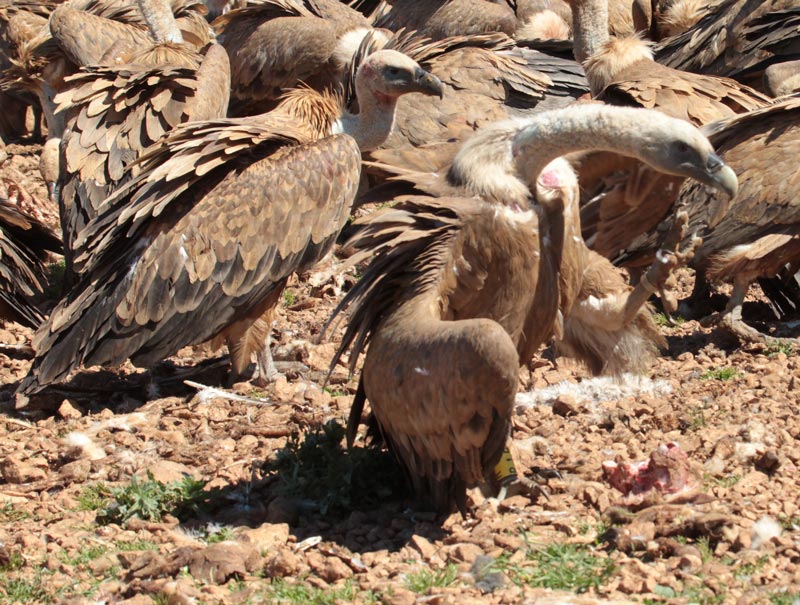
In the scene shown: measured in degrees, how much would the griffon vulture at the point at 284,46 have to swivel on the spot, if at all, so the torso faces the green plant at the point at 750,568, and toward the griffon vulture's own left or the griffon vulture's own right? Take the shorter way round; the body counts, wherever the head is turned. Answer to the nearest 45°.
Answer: approximately 90° to the griffon vulture's own right

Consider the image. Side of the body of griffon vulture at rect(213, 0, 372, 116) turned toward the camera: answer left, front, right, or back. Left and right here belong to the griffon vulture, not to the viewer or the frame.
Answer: right

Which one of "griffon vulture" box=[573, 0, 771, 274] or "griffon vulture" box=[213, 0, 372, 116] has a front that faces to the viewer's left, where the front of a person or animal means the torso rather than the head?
"griffon vulture" box=[573, 0, 771, 274]

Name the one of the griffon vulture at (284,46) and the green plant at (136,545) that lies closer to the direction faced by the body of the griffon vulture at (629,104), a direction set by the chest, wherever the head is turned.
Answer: the griffon vulture

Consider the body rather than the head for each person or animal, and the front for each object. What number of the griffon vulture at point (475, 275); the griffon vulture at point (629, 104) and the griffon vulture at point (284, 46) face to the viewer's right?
2

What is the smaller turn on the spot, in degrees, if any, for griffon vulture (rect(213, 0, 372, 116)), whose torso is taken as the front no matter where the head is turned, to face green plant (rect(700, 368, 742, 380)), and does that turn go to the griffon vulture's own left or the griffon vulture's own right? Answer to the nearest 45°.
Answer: approximately 45° to the griffon vulture's own right

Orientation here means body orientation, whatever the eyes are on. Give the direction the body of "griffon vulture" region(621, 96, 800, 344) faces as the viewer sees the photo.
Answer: to the viewer's right
